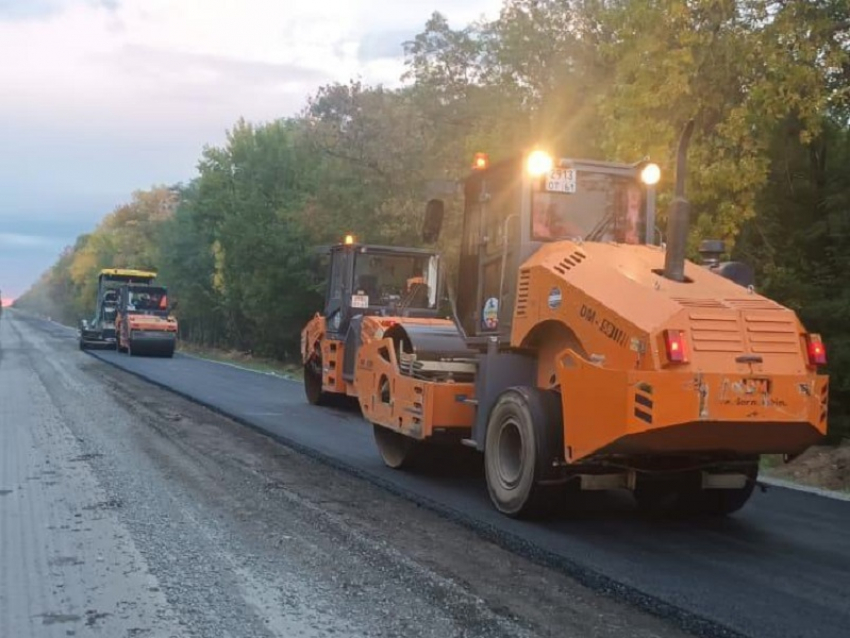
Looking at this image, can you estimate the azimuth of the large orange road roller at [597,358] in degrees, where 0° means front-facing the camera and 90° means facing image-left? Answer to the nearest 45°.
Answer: approximately 135°
